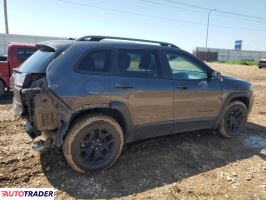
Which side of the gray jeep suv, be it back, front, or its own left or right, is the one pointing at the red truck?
left

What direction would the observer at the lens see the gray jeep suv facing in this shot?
facing away from the viewer and to the right of the viewer

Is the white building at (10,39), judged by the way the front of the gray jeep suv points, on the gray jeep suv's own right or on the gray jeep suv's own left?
on the gray jeep suv's own left
